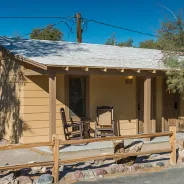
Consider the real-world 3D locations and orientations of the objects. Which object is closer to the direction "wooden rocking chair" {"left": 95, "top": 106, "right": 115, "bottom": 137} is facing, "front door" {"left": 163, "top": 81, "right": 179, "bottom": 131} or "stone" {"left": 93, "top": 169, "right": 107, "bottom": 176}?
the stone

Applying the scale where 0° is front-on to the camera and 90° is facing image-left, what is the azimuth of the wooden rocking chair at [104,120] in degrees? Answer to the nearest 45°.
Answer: approximately 0°

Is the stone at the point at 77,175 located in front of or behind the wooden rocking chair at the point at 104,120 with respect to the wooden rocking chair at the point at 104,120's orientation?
in front

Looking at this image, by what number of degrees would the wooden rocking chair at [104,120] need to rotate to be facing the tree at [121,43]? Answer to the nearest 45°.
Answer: approximately 180°
